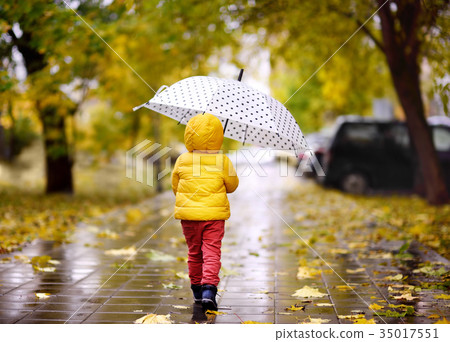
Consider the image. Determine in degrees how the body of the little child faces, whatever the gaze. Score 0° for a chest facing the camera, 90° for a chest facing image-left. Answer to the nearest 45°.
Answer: approximately 180°

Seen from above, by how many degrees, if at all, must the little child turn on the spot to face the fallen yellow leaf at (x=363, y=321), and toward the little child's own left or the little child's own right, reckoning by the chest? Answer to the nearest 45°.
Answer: approximately 135° to the little child's own right

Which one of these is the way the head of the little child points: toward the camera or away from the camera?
away from the camera

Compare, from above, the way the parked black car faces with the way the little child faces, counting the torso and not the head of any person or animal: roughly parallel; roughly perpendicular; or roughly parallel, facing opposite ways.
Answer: roughly perpendicular

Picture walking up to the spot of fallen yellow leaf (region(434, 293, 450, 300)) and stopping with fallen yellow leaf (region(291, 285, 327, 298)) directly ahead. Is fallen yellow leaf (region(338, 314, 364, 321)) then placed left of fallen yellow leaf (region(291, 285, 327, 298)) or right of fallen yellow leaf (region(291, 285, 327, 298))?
left

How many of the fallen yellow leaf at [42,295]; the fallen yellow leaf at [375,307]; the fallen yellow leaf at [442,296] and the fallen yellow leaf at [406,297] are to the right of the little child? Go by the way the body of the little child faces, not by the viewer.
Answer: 3
